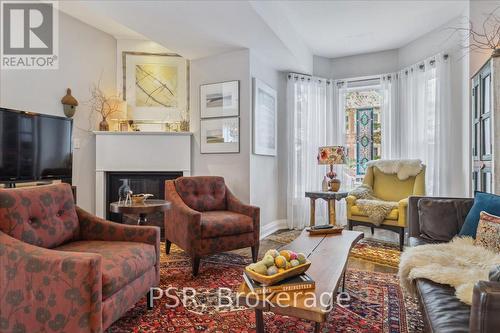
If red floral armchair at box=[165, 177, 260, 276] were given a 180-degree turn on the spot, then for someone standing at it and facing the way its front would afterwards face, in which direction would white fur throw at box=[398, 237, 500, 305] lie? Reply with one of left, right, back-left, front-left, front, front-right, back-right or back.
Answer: back

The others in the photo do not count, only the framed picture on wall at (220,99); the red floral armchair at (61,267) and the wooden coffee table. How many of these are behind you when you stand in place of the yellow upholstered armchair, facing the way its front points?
0

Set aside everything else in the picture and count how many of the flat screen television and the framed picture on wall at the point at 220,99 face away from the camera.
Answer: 0

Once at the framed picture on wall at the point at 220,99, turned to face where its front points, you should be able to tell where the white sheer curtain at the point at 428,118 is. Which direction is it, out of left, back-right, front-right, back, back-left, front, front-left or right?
back-left

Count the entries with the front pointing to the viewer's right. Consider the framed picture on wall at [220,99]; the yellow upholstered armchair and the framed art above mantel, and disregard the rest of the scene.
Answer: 0

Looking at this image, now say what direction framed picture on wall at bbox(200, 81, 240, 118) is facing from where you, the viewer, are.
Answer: facing the viewer and to the left of the viewer

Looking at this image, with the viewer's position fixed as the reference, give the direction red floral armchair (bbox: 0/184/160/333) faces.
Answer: facing the viewer and to the right of the viewer

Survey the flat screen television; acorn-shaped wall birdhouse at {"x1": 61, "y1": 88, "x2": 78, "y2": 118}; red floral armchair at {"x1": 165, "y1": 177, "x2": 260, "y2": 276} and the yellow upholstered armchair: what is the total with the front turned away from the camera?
0

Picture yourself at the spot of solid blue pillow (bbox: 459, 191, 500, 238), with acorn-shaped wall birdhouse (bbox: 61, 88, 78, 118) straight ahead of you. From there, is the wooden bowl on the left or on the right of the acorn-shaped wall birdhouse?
left

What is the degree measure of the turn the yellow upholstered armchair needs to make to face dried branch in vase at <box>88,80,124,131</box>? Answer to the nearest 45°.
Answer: approximately 45° to its right

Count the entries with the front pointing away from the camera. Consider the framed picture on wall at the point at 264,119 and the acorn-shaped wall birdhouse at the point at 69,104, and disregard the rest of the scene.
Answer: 0

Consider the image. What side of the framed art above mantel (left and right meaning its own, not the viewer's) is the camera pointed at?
front

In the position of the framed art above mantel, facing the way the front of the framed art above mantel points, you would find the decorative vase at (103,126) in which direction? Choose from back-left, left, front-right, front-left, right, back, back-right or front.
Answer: right
